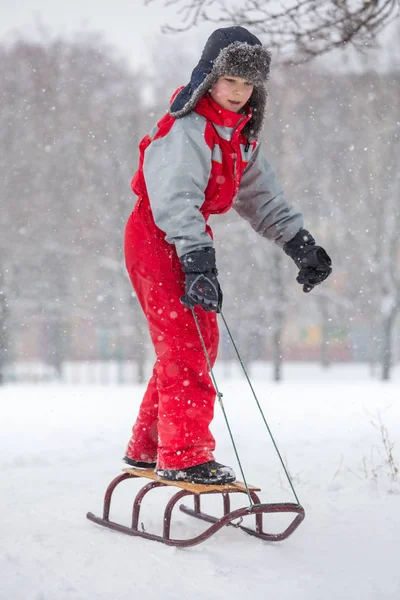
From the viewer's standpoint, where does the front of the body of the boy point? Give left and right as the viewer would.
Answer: facing the viewer and to the right of the viewer

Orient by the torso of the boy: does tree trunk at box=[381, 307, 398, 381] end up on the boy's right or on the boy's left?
on the boy's left

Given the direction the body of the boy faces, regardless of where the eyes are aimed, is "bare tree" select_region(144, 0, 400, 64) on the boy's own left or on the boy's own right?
on the boy's own left

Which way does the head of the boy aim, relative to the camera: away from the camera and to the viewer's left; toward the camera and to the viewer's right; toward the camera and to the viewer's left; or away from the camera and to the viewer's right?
toward the camera and to the viewer's right
